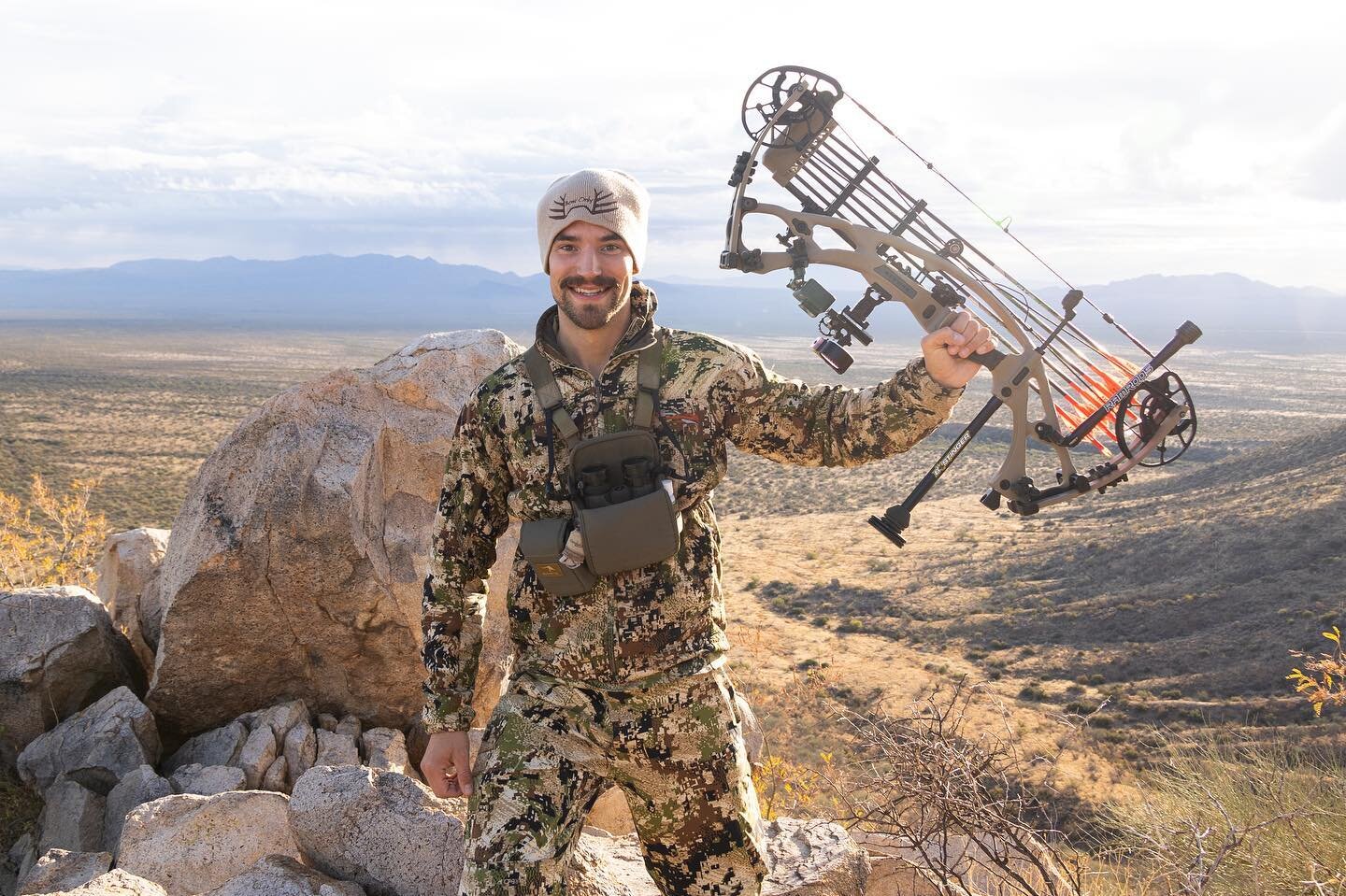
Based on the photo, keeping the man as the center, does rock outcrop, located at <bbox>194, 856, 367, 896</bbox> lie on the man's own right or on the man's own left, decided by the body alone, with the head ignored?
on the man's own right

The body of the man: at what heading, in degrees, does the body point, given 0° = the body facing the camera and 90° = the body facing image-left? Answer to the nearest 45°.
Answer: approximately 0°

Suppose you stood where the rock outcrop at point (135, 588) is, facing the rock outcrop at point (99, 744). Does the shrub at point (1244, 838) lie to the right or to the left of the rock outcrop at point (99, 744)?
left

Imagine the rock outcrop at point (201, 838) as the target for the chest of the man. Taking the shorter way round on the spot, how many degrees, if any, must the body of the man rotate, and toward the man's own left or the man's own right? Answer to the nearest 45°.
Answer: approximately 135° to the man's own right

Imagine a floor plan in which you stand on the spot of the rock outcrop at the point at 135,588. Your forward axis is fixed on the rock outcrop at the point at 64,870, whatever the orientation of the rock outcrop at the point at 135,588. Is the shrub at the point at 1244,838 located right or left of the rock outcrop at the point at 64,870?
left

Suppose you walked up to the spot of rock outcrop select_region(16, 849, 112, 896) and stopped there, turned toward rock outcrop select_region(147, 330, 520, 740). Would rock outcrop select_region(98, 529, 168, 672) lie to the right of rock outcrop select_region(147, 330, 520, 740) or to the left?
left

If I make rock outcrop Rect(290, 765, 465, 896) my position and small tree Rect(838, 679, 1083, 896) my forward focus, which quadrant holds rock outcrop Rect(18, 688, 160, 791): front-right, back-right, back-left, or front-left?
back-left

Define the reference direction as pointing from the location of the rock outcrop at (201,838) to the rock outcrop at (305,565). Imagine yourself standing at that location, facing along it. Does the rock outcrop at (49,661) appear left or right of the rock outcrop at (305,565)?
left

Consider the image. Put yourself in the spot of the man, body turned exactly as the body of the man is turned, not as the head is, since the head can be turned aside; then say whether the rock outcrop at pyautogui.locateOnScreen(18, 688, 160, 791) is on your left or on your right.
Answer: on your right
